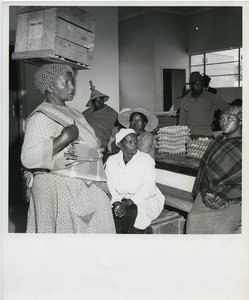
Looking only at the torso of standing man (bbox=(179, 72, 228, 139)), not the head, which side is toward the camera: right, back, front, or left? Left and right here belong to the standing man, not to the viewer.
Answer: front

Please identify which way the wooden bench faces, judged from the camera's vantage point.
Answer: facing the viewer and to the left of the viewer
